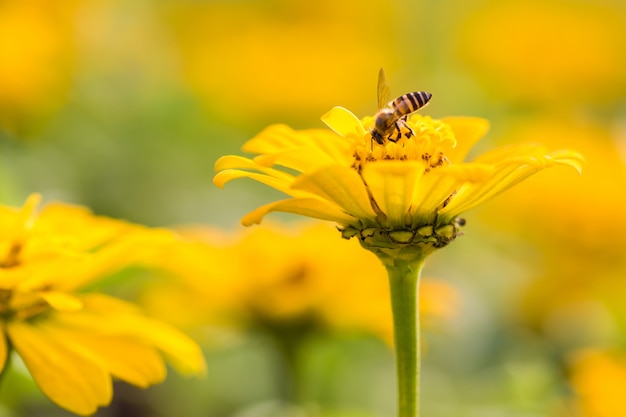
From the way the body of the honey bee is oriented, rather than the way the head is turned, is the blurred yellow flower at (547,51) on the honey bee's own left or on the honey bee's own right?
on the honey bee's own right

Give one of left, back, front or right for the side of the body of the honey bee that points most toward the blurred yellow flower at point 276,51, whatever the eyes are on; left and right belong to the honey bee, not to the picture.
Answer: right

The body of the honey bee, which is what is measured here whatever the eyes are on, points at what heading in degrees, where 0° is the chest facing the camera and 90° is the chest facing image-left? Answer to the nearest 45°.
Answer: approximately 90°
